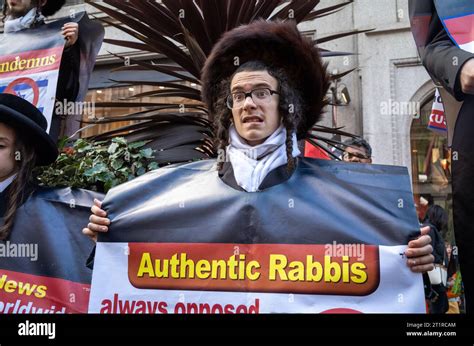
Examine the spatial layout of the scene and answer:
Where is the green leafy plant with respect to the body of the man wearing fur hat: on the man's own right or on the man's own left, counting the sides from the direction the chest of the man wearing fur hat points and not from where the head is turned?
on the man's own right

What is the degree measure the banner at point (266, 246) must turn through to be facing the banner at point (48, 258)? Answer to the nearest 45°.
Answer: approximately 135° to its right

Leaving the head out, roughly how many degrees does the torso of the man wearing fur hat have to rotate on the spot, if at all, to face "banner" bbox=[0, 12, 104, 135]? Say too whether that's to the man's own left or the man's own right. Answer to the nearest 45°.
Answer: approximately 135° to the man's own right

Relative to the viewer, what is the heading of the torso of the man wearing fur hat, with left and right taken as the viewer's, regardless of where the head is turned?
facing the viewer

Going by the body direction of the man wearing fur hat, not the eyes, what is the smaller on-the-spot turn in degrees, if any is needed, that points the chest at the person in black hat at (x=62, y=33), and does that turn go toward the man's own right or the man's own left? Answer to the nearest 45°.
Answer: approximately 135° to the man's own right

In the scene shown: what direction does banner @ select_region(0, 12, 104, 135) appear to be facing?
toward the camera

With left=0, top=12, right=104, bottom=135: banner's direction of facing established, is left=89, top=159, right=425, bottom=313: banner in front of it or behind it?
in front

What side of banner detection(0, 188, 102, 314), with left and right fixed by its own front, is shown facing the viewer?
front

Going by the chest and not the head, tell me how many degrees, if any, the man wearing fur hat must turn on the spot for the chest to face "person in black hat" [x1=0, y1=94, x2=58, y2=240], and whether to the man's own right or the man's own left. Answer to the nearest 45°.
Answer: approximately 90° to the man's own right
